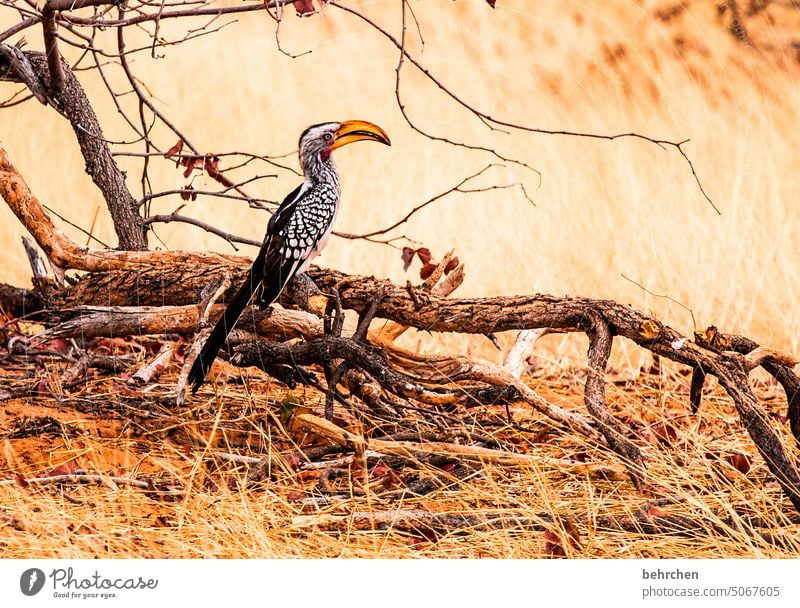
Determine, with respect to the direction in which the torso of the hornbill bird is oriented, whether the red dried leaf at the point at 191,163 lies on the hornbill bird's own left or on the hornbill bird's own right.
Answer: on the hornbill bird's own left

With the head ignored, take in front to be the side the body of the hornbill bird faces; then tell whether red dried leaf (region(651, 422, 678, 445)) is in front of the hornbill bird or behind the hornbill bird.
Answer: in front

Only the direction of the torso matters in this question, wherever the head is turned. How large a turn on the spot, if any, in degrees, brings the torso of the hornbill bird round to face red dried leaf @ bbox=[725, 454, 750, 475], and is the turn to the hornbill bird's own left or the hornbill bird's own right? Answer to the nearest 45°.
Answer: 0° — it already faces it

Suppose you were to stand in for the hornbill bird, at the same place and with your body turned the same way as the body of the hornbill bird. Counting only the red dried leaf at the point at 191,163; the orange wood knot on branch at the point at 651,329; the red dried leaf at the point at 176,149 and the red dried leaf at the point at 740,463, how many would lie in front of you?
2

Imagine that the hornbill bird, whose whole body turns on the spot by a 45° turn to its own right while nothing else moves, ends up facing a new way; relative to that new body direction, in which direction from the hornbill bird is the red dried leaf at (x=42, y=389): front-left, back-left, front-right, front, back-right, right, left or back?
back

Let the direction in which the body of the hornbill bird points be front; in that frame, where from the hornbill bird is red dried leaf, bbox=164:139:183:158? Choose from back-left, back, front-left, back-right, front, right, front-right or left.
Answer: back-left

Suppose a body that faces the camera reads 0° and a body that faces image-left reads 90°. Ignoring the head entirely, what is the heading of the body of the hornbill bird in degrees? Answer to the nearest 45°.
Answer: approximately 270°

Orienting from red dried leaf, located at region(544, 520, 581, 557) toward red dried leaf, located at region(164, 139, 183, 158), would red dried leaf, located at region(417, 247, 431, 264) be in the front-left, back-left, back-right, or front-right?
front-right

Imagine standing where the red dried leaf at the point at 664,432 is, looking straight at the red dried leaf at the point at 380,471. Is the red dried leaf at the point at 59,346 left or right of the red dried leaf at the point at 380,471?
right
